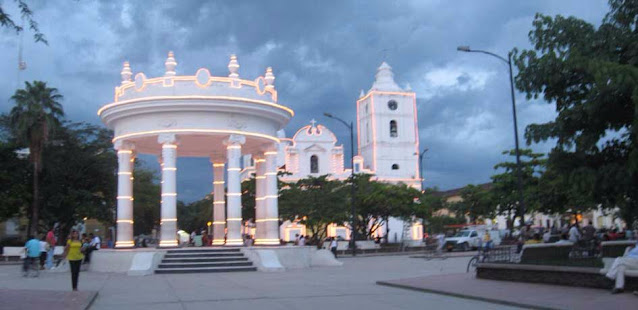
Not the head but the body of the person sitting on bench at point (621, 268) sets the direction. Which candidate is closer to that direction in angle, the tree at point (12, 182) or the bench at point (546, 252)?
the tree

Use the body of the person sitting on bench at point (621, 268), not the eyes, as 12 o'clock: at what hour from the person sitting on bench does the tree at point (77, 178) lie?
The tree is roughly at 1 o'clock from the person sitting on bench.

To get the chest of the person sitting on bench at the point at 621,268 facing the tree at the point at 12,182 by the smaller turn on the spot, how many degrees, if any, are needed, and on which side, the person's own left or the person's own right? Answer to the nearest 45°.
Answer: approximately 45° to the person's own right

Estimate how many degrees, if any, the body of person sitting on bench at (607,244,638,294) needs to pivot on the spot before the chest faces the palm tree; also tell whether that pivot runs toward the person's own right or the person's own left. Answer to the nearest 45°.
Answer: approximately 45° to the person's own right

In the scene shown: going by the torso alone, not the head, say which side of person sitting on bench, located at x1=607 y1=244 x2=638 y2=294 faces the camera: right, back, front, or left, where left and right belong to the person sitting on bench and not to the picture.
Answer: left

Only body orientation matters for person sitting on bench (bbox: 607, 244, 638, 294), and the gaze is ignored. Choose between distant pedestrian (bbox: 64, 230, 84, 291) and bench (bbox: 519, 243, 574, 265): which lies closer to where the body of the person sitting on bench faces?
the distant pedestrian

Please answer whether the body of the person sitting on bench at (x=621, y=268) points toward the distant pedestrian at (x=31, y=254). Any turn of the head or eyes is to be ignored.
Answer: yes
